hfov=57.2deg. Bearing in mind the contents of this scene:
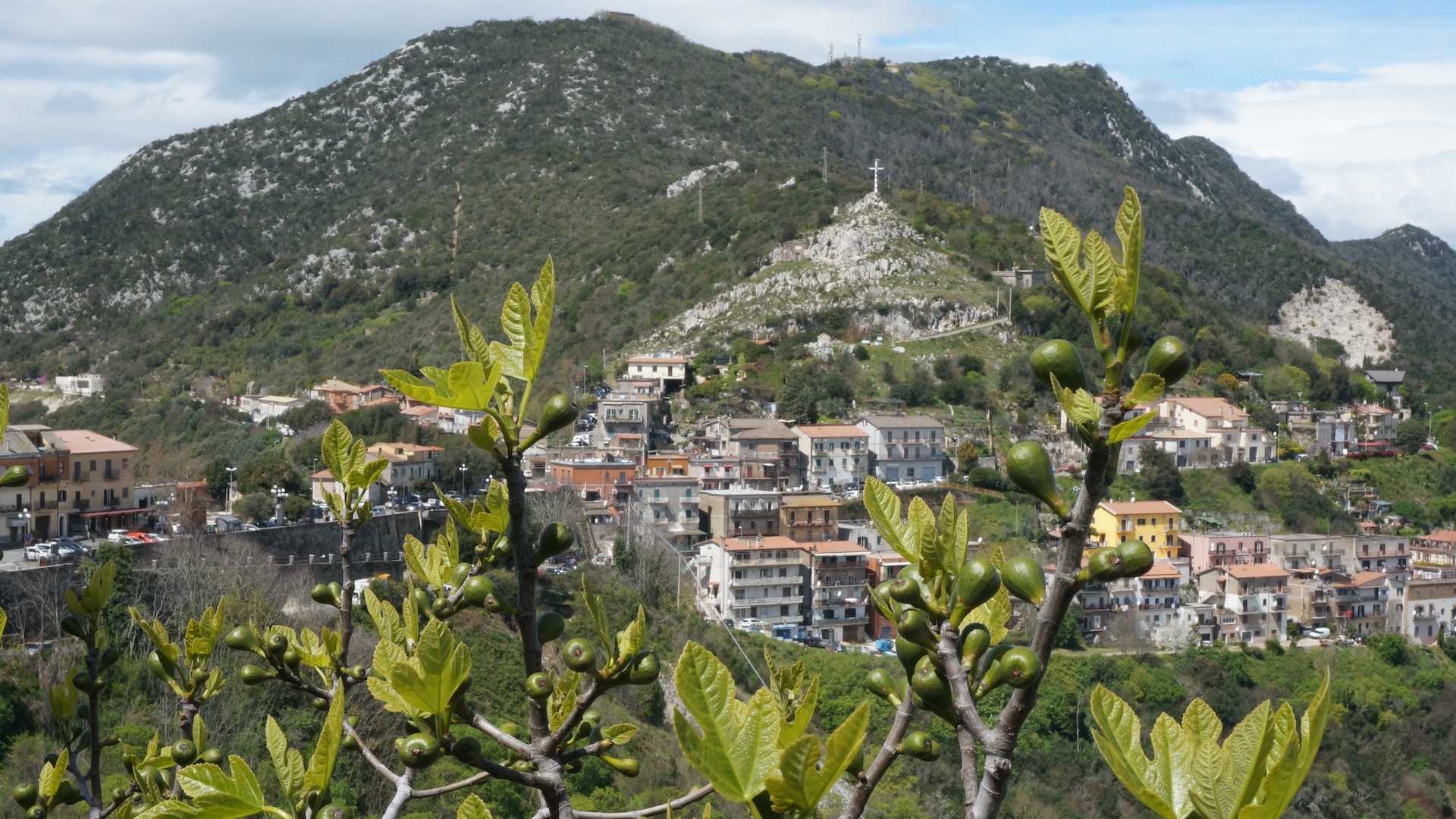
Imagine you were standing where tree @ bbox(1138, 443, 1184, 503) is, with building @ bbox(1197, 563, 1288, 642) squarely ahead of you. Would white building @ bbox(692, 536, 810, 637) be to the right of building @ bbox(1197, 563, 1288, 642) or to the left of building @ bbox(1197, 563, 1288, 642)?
right

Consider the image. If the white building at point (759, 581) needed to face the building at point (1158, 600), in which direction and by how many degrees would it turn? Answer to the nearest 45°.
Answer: approximately 90° to its left

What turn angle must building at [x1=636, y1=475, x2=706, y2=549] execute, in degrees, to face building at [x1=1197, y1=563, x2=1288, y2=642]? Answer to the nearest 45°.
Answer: approximately 90° to its left

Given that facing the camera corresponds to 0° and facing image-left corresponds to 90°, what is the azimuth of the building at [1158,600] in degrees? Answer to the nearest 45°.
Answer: approximately 0°

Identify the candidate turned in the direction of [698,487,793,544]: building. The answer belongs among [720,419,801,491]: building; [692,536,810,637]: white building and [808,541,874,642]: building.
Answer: [720,419,801,491]: building

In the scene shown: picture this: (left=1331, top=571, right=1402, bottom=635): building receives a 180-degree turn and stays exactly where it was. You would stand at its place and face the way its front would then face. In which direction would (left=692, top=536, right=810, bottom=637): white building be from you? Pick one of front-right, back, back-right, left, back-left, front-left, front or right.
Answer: back-left

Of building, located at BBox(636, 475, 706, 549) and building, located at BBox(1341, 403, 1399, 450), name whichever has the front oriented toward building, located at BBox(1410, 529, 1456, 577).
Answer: building, located at BBox(1341, 403, 1399, 450)

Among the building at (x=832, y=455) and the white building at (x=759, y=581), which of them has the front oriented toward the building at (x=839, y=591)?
the building at (x=832, y=455)

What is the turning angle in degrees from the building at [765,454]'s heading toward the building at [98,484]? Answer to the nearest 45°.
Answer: approximately 45° to its right

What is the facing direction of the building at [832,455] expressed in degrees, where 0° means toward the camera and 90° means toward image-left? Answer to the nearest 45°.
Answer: approximately 0°
